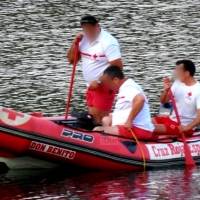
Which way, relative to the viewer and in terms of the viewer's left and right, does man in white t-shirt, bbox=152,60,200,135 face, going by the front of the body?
facing the viewer and to the left of the viewer

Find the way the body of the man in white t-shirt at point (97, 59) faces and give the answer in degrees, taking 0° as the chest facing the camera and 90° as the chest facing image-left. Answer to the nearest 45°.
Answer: approximately 45°

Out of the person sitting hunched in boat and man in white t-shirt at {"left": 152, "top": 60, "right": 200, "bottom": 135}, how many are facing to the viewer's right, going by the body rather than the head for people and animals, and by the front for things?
0

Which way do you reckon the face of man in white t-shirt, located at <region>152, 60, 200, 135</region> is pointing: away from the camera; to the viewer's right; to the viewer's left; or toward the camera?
to the viewer's left

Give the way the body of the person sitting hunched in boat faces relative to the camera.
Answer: to the viewer's left

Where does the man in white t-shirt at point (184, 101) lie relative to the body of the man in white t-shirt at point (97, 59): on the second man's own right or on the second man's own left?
on the second man's own left

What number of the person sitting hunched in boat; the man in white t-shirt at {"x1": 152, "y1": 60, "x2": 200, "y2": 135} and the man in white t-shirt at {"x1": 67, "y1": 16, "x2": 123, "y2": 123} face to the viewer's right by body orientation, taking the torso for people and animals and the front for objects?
0

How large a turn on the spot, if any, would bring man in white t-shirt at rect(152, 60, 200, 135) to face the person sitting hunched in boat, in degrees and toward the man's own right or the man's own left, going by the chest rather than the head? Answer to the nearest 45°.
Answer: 0° — they already face them

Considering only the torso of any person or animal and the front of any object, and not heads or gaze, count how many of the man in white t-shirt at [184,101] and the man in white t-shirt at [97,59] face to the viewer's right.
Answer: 0

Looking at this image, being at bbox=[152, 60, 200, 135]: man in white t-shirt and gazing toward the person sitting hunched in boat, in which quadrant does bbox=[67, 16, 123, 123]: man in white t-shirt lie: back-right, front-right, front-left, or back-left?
front-right

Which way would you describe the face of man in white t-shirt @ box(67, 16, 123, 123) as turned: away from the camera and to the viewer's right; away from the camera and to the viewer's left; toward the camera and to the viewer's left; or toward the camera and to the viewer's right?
toward the camera and to the viewer's left

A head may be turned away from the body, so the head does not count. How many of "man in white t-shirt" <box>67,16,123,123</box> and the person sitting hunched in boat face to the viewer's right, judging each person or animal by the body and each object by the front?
0
